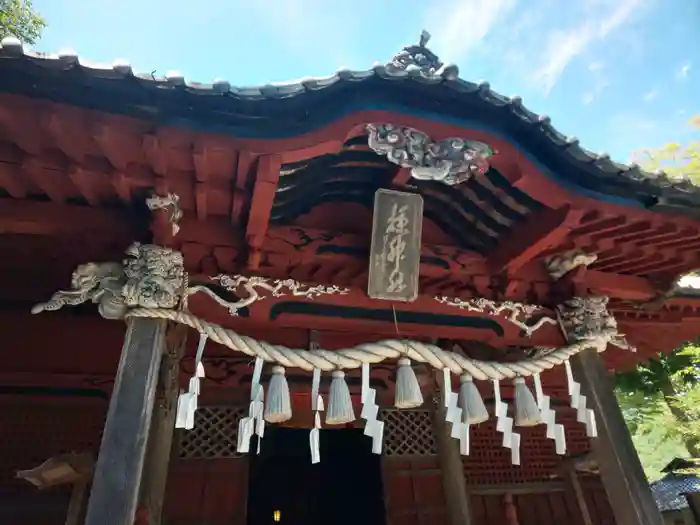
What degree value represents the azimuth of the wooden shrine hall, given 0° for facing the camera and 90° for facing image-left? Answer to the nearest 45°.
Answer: approximately 0°

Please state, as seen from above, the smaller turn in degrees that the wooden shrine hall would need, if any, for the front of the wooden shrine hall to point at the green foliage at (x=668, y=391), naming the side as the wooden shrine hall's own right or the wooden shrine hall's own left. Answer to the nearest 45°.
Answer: approximately 135° to the wooden shrine hall's own left
